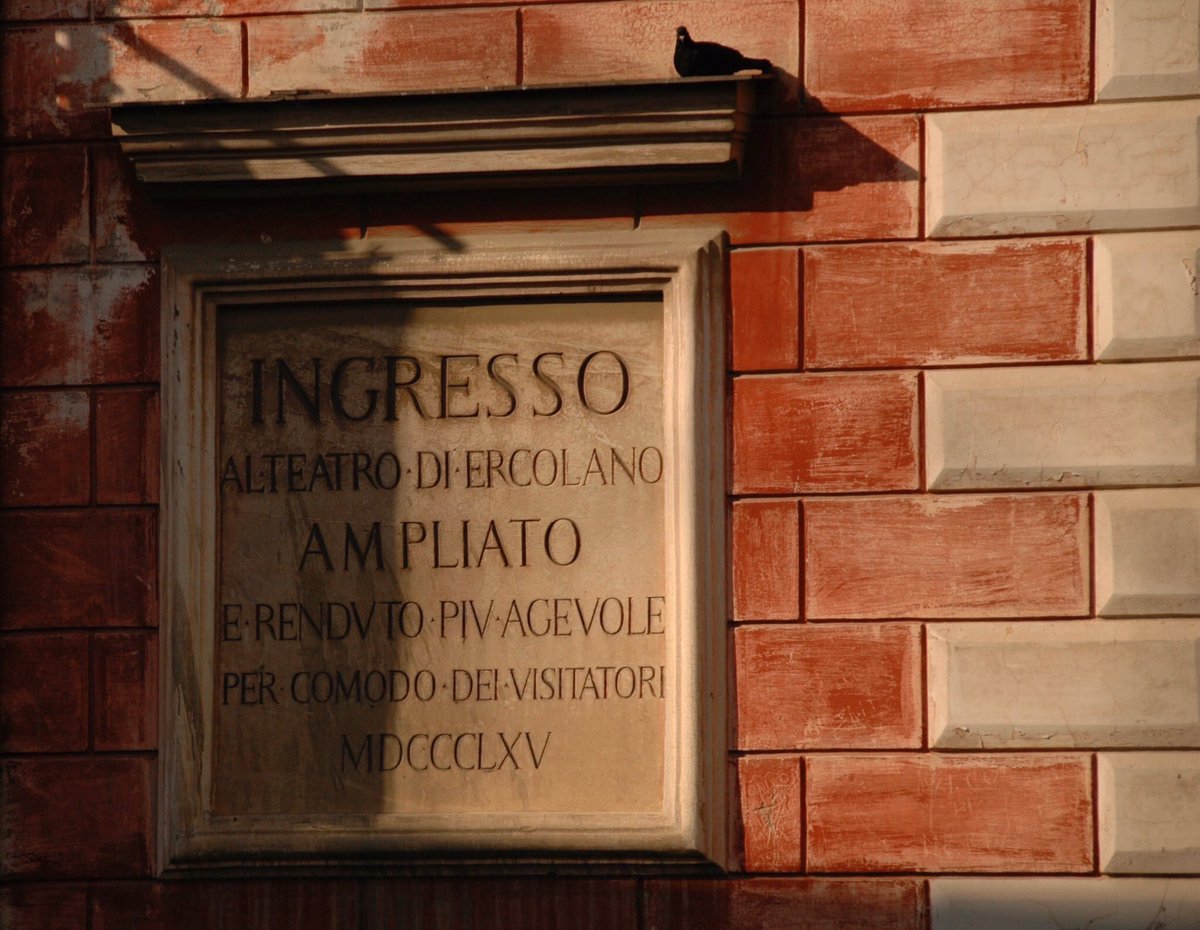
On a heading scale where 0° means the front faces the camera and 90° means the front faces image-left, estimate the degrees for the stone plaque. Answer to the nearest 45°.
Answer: approximately 0°

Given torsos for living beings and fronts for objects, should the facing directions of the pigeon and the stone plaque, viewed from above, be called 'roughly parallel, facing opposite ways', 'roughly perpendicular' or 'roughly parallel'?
roughly perpendicular

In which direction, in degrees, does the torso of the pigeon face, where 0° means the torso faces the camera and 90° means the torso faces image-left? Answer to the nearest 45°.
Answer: approximately 90°

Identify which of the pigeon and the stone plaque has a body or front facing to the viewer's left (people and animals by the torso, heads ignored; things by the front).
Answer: the pigeon

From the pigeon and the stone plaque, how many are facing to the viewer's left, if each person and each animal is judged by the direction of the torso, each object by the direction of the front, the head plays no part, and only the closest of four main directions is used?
1
